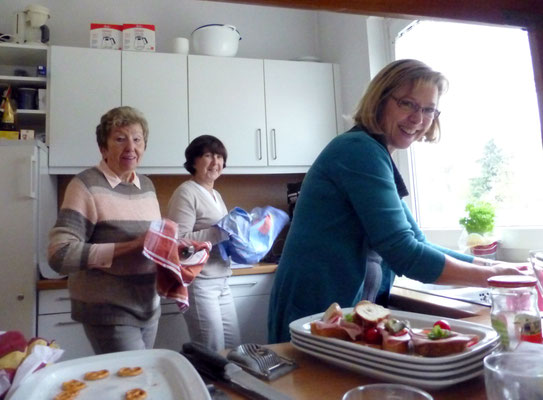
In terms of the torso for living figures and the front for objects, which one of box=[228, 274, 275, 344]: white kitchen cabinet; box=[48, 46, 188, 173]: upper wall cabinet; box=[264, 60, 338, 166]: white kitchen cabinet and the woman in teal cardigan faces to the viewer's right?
the woman in teal cardigan

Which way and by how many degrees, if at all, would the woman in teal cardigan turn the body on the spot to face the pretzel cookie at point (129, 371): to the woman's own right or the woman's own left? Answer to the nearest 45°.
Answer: approximately 135° to the woman's own right

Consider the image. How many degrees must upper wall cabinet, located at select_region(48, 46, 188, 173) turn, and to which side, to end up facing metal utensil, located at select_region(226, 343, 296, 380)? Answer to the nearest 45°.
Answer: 0° — it already faces it

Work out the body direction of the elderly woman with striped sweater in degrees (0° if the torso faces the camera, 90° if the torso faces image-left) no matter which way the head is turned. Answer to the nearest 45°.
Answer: approximately 315°

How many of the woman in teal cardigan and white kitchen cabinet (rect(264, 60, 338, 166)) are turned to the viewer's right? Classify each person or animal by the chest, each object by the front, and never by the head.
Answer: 1

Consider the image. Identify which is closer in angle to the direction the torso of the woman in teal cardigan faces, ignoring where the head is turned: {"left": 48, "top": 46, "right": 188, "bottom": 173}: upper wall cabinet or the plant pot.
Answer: the plant pot

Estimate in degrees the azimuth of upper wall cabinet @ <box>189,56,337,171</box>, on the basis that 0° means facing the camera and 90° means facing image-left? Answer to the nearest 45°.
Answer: approximately 0°

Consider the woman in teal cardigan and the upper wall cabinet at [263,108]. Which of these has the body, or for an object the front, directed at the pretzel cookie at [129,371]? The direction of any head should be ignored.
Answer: the upper wall cabinet

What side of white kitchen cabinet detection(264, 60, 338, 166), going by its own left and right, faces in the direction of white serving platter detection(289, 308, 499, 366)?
front

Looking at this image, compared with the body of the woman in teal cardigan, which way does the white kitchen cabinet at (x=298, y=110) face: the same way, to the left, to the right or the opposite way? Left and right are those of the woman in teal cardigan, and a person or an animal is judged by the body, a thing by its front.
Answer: to the right

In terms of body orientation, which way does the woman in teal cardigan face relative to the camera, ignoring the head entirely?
to the viewer's right
